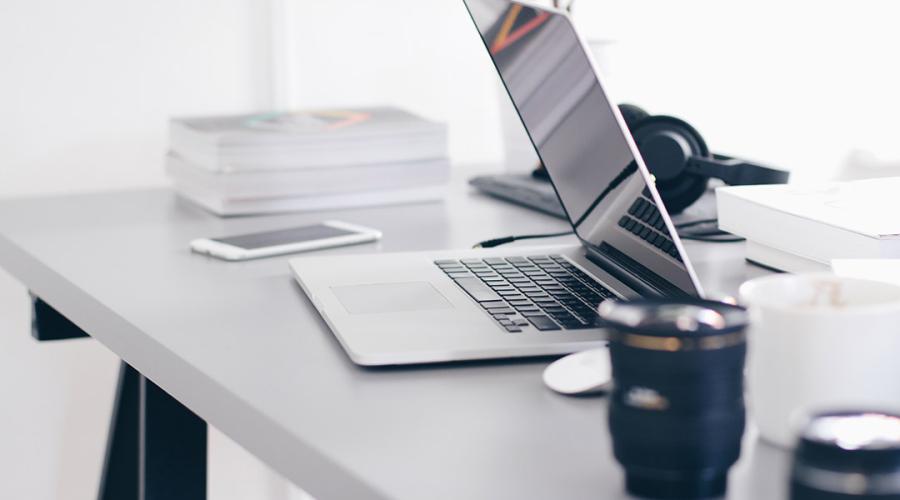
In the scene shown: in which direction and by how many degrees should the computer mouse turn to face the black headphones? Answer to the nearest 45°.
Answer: approximately 90° to its left

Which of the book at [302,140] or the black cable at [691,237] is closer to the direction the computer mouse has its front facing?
the black cable

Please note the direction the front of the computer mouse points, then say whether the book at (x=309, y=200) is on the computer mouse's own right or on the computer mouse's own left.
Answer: on the computer mouse's own left

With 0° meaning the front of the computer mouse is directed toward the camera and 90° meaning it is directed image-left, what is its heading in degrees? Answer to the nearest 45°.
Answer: approximately 270°

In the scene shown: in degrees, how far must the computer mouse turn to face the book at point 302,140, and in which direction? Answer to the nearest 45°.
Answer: approximately 135° to its left
